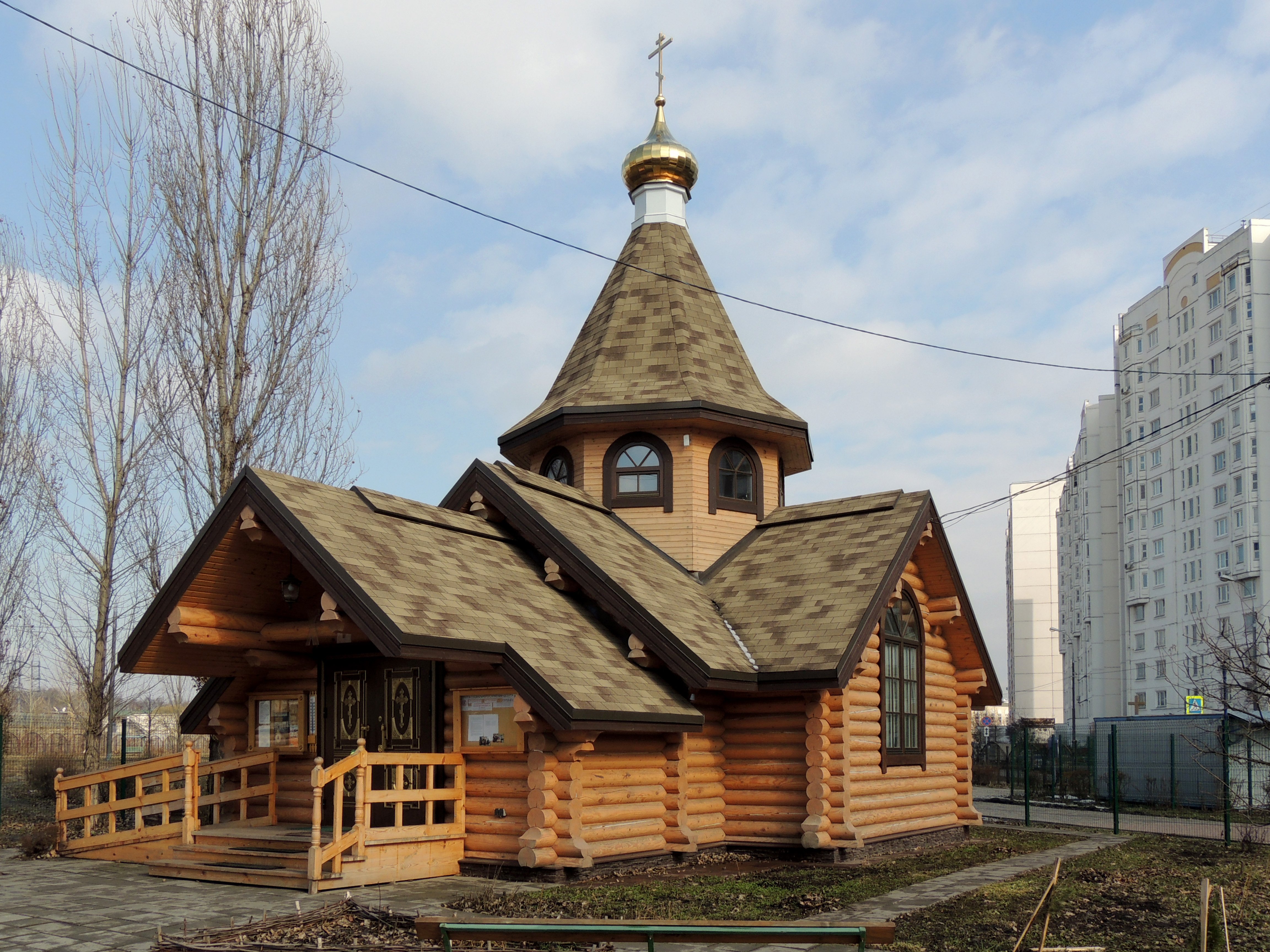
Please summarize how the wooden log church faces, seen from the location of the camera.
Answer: facing the viewer and to the left of the viewer

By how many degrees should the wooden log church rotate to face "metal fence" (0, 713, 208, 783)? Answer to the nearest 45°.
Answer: approximately 90° to its right

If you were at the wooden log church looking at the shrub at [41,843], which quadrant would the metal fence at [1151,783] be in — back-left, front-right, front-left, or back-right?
back-left

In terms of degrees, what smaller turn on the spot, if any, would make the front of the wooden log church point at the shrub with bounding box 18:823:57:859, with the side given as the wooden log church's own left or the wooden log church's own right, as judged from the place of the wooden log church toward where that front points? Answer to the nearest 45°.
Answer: approximately 45° to the wooden log church's own right

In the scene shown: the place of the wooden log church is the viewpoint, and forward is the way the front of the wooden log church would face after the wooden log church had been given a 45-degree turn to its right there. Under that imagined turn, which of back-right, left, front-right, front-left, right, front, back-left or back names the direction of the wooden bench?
left

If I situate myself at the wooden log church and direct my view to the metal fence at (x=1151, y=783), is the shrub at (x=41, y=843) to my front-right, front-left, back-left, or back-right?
back-right
